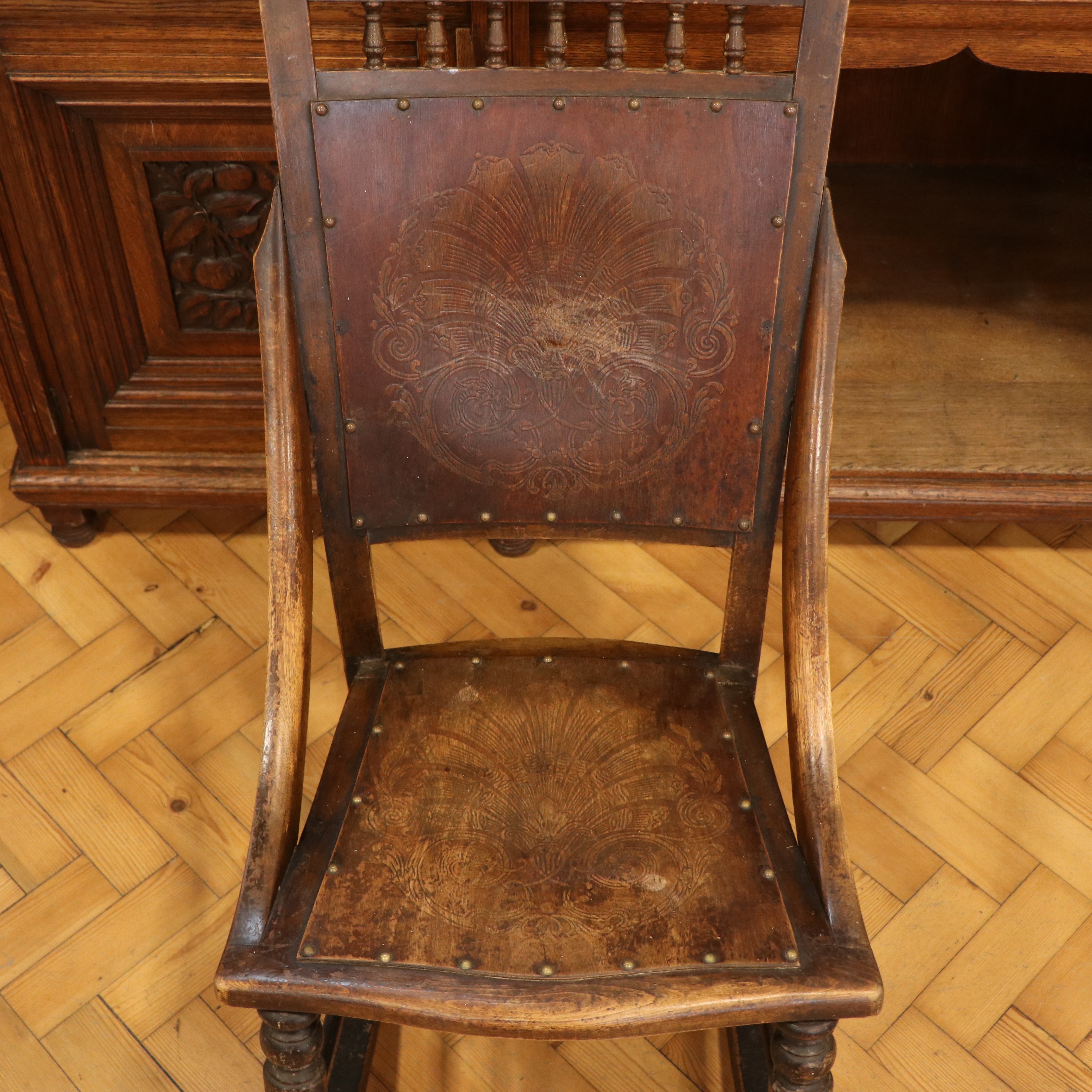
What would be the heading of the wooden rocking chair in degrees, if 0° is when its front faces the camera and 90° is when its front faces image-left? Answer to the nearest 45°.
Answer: approximately 0°
